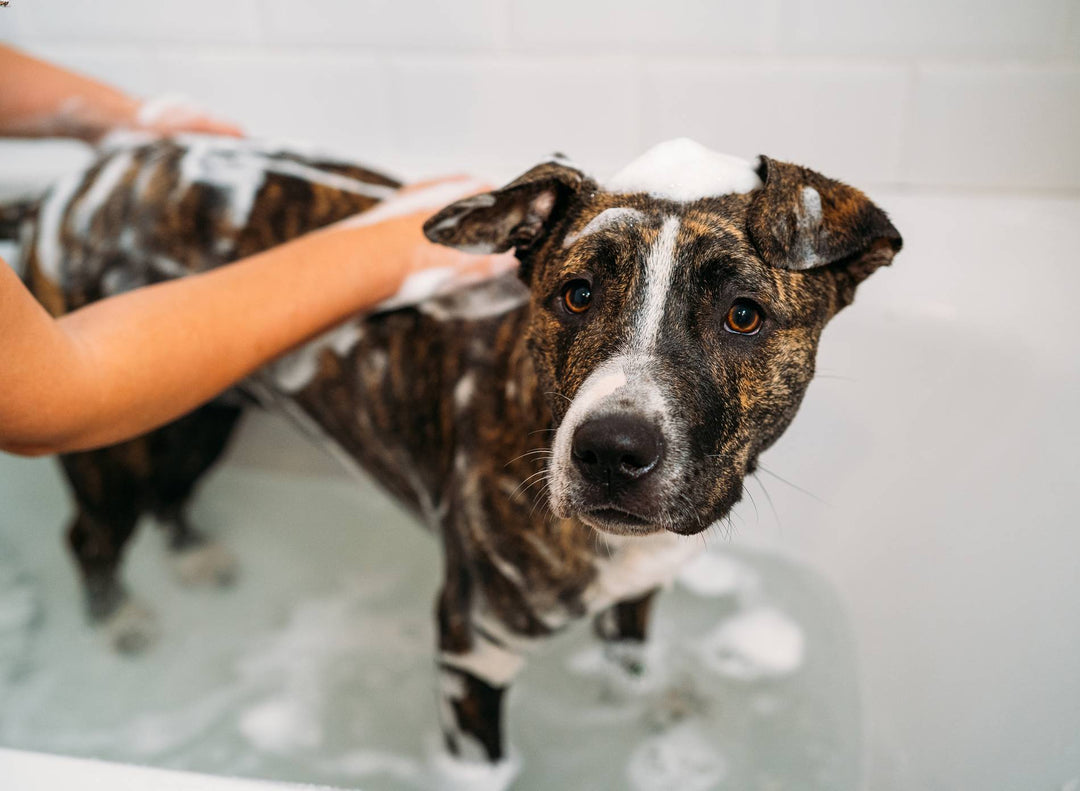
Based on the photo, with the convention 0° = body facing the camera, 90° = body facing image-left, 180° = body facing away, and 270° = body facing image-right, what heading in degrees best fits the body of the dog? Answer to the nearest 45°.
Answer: approximately 315°
